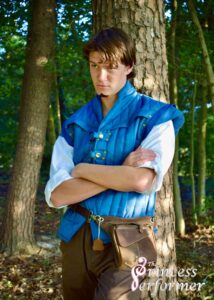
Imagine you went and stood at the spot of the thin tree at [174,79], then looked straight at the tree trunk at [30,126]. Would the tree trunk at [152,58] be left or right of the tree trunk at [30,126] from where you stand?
left

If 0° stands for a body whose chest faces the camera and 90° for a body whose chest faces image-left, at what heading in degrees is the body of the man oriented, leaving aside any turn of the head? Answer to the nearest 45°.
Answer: approximately 45°

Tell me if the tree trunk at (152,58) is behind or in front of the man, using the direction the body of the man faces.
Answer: behind

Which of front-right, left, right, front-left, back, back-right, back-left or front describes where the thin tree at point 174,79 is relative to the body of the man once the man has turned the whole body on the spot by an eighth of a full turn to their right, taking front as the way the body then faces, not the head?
right

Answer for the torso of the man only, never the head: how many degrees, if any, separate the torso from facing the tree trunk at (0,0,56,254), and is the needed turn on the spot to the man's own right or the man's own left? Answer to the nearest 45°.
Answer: approximately 135° to the man's own right

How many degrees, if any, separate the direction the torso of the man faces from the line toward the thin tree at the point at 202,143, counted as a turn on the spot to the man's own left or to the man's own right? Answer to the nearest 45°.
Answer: approximately 135° to the man's own right
